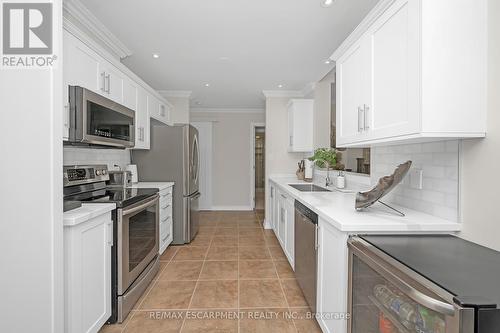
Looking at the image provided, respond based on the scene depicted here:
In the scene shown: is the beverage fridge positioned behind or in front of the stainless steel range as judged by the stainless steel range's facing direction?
in front

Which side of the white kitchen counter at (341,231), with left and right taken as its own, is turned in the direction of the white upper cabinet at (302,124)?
right

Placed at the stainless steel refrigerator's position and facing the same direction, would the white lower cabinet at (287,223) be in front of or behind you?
in front

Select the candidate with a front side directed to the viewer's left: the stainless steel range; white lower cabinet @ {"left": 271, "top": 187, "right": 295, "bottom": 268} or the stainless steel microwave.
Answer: the white lower cabinet

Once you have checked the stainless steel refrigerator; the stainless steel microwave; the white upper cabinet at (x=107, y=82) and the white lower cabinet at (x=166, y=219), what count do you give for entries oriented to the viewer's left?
0

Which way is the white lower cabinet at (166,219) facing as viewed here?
to the viewer's right

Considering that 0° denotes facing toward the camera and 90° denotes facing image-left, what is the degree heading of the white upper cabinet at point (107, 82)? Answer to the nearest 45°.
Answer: approximately 315°

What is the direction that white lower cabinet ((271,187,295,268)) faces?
to the viewer's left

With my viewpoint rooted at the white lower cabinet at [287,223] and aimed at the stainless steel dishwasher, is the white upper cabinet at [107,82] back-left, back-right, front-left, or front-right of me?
front-right

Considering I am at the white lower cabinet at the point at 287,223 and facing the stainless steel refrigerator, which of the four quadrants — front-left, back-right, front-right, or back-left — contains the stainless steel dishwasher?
back-left

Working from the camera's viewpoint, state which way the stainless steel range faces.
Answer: facing the viewer and to the right of the viewer

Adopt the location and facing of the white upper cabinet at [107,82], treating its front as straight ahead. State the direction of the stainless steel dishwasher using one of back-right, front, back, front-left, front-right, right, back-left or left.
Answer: front

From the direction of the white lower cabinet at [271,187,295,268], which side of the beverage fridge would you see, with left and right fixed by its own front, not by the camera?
right

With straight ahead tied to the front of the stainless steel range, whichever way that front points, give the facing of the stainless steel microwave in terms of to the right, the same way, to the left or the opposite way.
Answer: the same way

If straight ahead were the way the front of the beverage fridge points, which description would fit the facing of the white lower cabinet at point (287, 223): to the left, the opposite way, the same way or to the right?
the same way

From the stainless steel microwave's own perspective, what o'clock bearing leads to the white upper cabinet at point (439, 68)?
The white upper cabinet is roughly at 12 o'clock from the stainless steel microwave.

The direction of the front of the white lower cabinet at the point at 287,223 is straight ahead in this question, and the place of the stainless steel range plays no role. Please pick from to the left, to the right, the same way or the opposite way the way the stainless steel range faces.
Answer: the opposite way

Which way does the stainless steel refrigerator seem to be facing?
to the viewer's right

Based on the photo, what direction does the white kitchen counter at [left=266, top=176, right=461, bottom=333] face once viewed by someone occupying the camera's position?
facing to the left of the viewer
